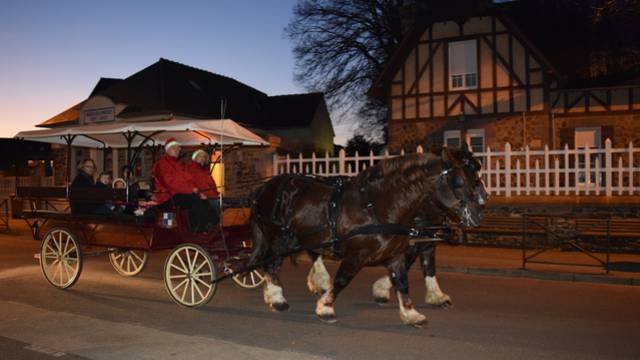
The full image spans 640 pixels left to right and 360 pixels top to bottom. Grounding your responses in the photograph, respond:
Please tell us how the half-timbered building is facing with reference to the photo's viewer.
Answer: facing the viewer

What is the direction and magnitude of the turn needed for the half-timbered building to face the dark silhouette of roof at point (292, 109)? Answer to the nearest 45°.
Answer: approximately 135° to its right

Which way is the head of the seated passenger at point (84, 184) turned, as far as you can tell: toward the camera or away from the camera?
toward the camera

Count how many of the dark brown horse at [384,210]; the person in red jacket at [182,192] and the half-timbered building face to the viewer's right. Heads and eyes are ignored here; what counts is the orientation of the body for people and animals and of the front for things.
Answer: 2

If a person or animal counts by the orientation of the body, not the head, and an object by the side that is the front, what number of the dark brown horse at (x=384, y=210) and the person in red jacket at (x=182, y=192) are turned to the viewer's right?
2

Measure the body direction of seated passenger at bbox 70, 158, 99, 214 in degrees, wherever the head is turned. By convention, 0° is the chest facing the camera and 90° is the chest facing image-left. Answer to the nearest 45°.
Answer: approximately 315°

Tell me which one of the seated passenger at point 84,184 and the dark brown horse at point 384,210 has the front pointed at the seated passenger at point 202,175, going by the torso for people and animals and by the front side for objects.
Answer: the seated passenger at point 84,184

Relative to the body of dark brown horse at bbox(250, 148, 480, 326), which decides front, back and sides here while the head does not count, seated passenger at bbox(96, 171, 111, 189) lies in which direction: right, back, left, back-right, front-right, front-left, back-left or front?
back-left

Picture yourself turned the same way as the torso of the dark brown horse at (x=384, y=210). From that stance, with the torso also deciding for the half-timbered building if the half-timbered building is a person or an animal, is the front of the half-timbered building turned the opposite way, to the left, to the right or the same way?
to the right

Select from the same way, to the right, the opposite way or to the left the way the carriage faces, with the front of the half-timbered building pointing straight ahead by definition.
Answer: to the left

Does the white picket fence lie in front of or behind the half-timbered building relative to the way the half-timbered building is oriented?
in front

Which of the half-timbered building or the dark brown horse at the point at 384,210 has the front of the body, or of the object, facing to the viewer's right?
the dark brown horse

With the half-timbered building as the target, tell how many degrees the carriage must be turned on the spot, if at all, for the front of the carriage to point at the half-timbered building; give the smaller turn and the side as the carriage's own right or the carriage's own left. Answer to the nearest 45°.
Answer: approximately 90° to the carriage's own left

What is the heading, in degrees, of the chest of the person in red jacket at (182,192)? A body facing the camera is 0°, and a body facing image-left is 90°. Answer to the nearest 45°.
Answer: approximately 270°

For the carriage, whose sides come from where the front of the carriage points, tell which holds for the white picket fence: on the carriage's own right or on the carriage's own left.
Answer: on the carriage's own left

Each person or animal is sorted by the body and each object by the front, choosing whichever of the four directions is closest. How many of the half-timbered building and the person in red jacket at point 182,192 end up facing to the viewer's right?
1
